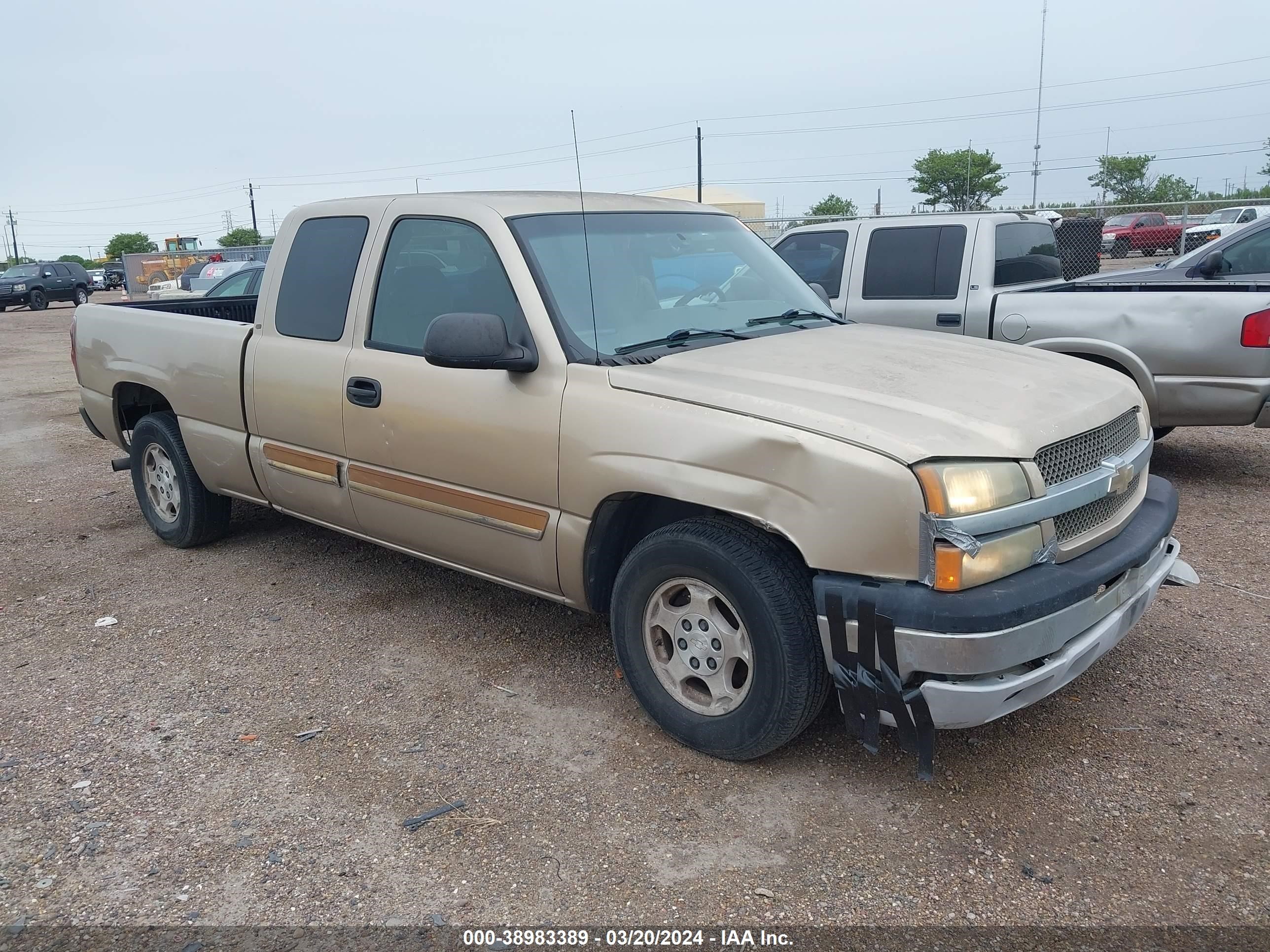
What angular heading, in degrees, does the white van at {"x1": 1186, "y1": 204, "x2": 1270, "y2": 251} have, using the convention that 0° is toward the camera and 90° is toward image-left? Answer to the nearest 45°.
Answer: approximately 45°

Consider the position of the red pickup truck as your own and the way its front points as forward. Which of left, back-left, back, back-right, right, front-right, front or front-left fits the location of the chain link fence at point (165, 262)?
front-right

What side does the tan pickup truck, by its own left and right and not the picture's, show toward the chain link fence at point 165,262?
back

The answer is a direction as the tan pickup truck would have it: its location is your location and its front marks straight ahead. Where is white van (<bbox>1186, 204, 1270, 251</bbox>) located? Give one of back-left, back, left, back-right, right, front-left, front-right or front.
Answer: left

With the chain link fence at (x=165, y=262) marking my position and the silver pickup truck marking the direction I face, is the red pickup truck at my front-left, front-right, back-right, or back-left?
front-left

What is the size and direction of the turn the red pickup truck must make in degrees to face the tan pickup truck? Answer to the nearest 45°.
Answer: approximately 45° to its left

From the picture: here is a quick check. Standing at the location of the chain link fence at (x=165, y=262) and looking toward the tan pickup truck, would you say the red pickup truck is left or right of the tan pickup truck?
left

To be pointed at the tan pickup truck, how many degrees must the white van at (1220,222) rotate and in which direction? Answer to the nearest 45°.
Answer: approximately 45° to its left

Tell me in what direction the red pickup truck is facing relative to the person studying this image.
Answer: facing the viewer and to the left of the viewer

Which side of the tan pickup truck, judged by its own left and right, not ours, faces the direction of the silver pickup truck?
left

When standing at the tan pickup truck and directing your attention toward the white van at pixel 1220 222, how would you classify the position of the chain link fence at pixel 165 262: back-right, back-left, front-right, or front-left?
front-left

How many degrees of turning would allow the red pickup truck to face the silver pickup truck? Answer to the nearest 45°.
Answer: approximately 45° to its left

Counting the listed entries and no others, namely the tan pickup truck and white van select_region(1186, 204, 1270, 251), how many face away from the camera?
0
